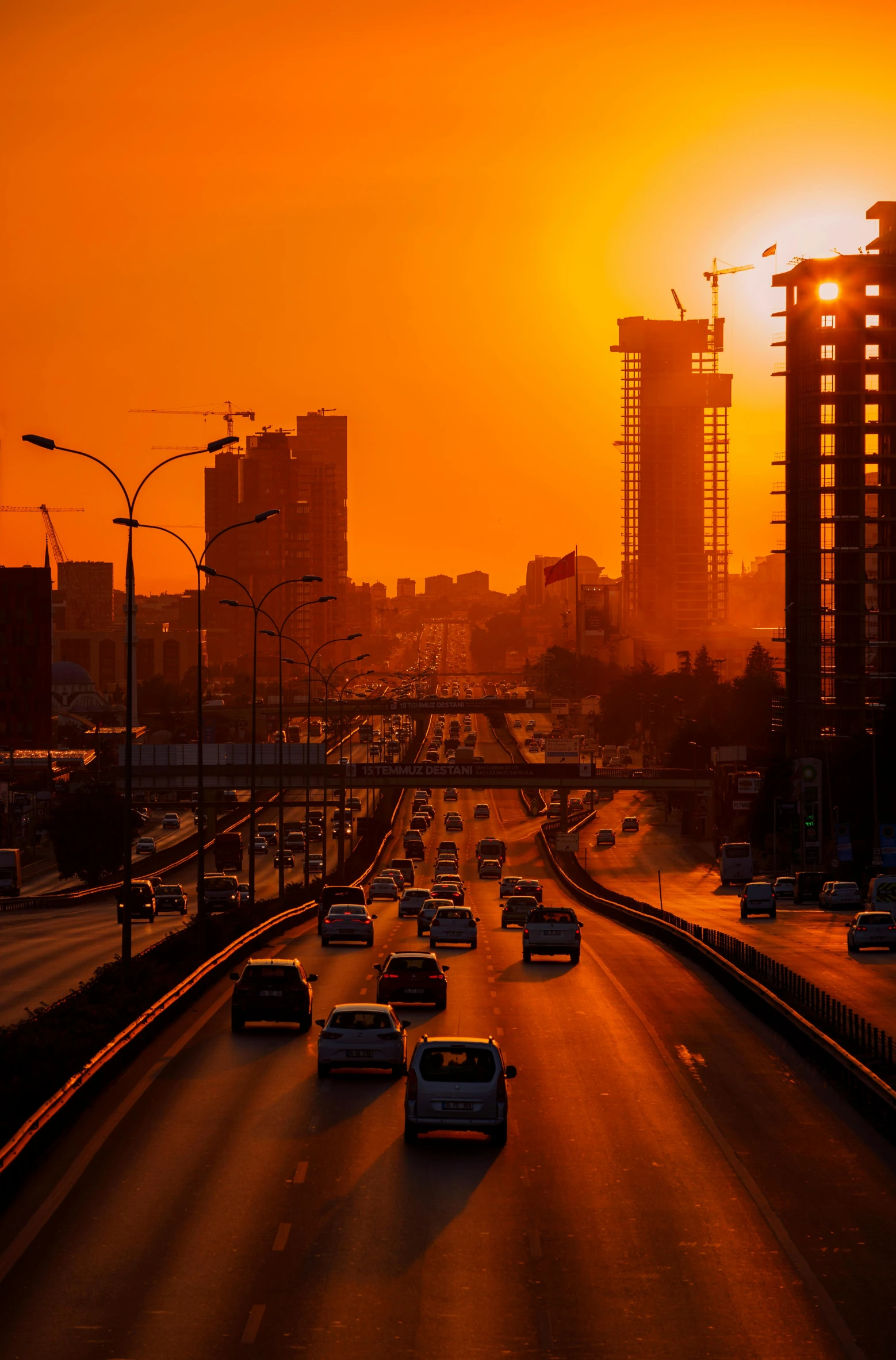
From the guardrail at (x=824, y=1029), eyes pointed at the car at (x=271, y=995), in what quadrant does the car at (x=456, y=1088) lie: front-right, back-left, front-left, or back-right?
front-left

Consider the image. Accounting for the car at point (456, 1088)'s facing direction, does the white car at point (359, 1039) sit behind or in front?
in front

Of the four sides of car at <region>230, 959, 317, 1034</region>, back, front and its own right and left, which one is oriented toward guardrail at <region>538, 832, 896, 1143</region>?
right

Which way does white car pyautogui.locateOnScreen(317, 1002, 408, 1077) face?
away from the camera

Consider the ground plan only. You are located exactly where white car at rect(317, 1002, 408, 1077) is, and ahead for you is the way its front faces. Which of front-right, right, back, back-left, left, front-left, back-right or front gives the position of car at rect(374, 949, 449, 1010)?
front

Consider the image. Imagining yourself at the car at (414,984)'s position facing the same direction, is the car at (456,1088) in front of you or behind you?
behind

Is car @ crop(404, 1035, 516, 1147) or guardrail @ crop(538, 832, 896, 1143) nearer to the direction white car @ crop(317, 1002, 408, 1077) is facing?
the guardrail

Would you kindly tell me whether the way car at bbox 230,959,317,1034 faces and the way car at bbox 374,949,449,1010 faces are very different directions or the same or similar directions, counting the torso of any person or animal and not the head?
same or similar directions

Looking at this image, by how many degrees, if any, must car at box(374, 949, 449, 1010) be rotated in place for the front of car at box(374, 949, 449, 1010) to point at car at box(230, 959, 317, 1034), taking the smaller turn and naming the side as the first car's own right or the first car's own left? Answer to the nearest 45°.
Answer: approximately 135° to the first car's own left

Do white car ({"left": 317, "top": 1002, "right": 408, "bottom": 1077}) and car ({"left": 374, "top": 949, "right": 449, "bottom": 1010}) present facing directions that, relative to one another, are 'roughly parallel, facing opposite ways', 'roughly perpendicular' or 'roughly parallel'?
roughly parallel

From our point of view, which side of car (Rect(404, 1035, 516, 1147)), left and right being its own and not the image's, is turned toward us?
back

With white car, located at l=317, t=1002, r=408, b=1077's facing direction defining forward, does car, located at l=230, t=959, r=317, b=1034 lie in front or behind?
in front

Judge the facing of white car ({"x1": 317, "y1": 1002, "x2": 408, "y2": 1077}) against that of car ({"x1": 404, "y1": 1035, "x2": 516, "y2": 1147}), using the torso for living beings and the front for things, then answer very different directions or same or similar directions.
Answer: same or similar directions

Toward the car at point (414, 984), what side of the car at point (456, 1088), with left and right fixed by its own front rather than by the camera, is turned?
front

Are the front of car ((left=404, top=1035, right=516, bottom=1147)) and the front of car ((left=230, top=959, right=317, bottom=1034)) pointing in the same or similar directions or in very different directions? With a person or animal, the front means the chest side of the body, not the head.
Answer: same or similar directions

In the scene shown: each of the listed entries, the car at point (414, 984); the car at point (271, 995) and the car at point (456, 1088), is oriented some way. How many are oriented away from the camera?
3

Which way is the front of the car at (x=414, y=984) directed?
away from the camera

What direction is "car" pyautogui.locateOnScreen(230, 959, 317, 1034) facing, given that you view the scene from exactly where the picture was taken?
facing away from the viewer

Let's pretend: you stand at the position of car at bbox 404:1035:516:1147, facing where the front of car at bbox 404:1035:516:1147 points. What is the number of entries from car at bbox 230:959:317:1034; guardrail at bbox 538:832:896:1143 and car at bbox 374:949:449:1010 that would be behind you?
0
